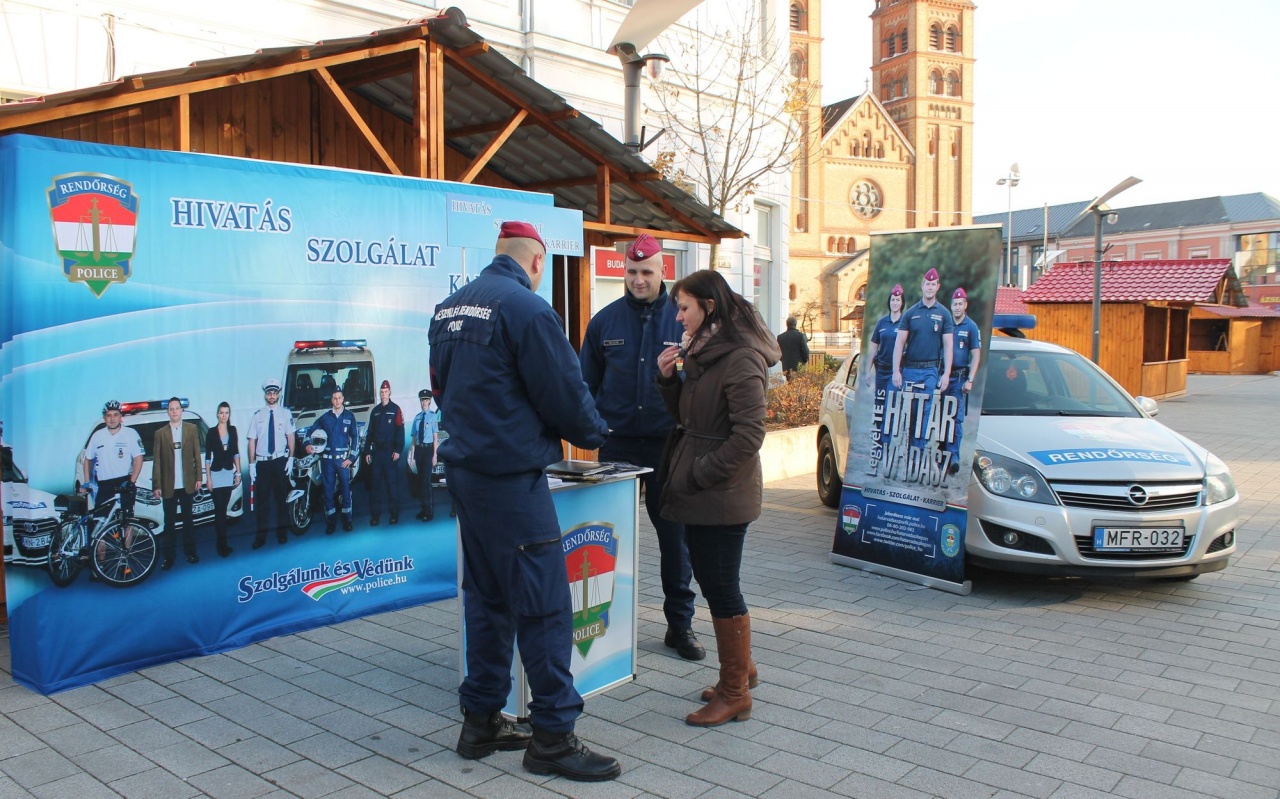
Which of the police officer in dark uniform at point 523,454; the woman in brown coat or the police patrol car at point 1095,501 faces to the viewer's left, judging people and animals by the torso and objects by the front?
the woman in brown coat

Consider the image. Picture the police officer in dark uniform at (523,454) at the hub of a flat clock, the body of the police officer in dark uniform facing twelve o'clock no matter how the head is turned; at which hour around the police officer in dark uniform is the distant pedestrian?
The distant pedestrian is roughly at 11 o'clock from the police officer in dark uniform.

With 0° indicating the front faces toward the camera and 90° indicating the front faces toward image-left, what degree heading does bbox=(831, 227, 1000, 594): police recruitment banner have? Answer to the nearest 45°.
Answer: approximately 45°

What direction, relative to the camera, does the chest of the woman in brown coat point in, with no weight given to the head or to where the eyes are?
to the viewer's left

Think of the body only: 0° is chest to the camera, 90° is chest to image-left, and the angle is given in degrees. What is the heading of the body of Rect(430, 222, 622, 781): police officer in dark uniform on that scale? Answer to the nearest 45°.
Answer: approximately 225°

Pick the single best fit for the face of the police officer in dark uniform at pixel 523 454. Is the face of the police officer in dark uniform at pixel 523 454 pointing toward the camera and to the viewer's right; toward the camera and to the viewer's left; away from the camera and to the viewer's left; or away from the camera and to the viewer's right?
away from the camera and to the viewer's right

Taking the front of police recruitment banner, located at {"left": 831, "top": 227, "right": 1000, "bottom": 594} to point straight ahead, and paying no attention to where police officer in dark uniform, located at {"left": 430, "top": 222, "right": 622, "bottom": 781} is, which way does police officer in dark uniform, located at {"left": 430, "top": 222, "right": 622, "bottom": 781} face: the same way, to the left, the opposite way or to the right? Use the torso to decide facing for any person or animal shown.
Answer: the opposite way

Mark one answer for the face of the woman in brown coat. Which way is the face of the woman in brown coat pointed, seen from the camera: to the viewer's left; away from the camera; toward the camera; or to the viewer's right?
to the viewer's left

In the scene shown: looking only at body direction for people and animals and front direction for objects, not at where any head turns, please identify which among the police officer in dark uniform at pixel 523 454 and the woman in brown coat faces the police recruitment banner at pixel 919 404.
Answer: the police officer in dark uniform

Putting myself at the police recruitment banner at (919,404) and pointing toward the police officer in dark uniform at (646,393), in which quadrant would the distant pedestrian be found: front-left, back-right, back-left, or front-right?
back-right

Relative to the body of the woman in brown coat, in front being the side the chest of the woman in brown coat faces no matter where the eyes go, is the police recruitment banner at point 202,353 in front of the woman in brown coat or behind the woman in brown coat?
in front
